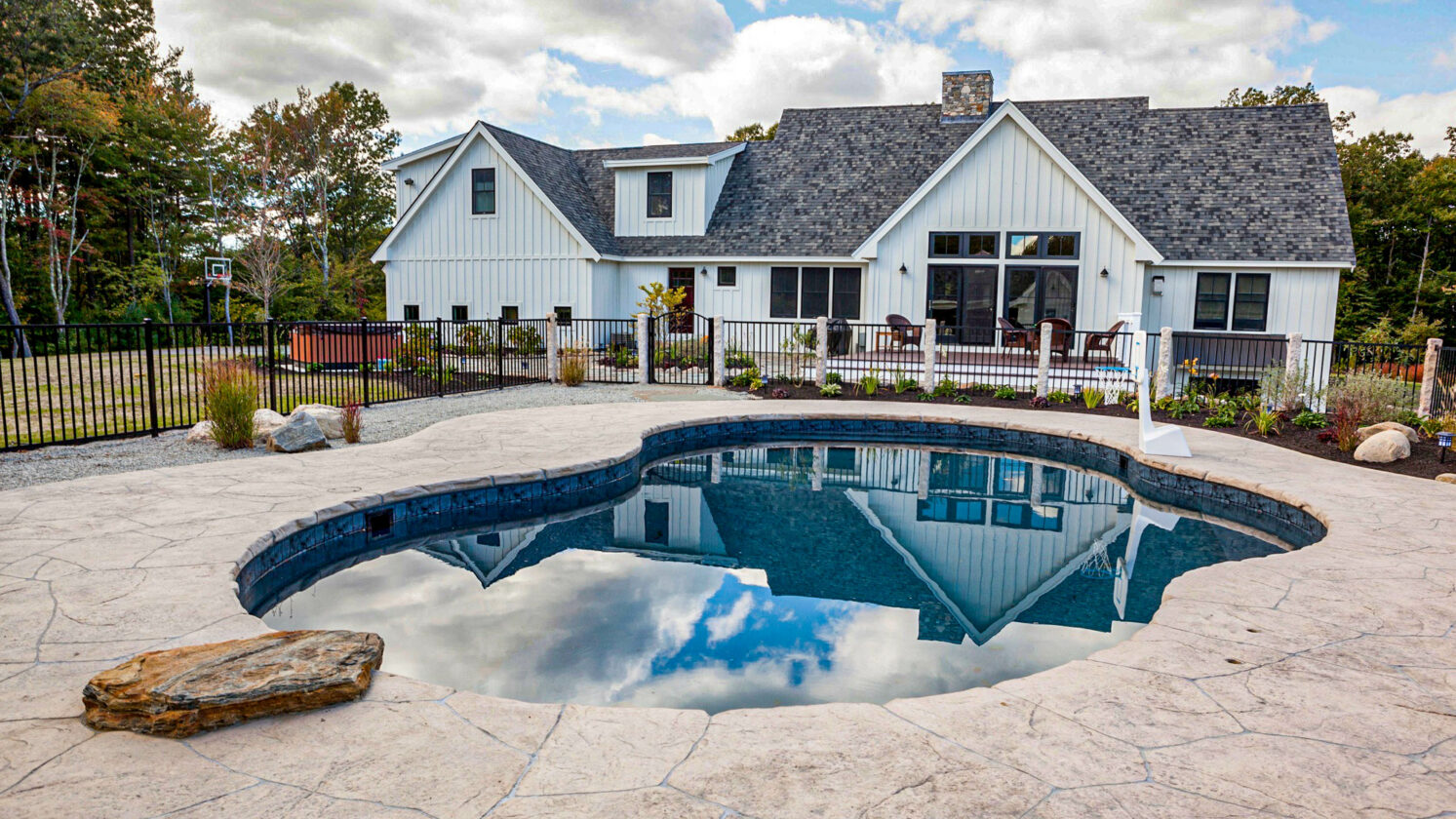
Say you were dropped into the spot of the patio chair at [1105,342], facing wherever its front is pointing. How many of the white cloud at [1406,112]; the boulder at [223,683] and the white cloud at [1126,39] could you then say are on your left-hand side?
1

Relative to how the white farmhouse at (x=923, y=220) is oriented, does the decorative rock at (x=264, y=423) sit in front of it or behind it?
in front

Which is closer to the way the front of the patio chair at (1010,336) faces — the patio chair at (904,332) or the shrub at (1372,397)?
the shrub

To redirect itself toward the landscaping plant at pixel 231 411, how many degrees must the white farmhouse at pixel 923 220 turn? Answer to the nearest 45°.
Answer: approximately 45° to its right

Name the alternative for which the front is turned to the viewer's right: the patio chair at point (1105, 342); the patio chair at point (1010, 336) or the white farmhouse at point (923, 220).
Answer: the patio chair at point (1010, 336)

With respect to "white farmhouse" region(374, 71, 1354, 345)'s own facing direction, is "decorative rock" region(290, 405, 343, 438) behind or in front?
in front

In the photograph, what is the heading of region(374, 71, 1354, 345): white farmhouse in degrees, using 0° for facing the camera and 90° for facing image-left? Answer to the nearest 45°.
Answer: approximately 0°

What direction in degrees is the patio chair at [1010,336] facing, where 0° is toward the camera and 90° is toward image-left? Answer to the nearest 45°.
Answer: approximately 270°
